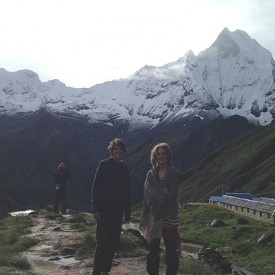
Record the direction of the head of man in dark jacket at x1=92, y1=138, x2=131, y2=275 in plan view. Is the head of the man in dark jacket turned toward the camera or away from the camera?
toward the camera

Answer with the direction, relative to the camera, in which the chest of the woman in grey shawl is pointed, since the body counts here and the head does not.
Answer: toward the camera

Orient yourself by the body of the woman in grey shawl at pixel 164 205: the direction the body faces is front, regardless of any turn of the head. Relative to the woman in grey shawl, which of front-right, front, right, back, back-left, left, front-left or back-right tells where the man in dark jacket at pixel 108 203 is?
back-right

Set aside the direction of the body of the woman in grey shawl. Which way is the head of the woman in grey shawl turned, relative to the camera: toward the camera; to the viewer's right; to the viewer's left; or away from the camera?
toward the camera
